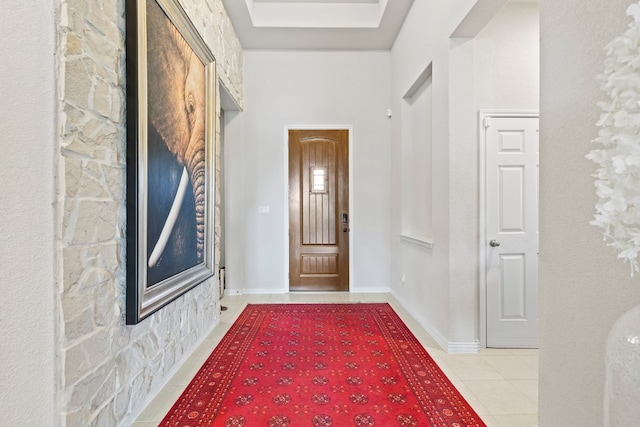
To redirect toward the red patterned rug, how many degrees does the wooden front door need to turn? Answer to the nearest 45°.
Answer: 0° — it already faces it

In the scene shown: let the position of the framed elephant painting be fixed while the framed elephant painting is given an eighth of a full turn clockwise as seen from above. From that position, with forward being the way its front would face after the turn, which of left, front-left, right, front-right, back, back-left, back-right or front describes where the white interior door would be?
left

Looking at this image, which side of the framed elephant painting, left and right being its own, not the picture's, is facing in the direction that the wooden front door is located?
left

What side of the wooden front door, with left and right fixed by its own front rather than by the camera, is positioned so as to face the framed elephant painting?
front

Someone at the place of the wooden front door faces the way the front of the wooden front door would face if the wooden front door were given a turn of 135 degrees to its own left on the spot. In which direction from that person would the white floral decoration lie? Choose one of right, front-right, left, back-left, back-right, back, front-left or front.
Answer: back-right

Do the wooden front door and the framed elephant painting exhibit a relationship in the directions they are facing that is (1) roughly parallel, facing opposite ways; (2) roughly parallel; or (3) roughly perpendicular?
roughly perpendicular

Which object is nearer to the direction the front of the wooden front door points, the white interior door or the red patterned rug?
the red patterned rug

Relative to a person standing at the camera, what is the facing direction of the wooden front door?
facing the viewer

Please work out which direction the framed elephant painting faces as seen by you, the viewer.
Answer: facing the viewer and to the right of the viewer

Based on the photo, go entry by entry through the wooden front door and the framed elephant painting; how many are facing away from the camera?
0
